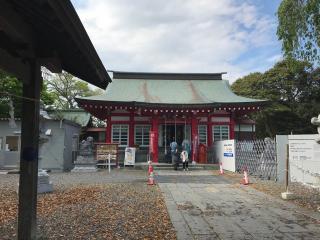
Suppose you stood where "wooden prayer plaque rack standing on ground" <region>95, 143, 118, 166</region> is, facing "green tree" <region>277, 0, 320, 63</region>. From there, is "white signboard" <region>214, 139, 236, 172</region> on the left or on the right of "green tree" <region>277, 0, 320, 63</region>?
left

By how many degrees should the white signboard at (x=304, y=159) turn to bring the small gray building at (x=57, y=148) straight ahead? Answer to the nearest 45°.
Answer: approximately 90° to its right

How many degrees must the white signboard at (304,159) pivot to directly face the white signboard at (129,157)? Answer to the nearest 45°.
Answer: approximately 135° to its right

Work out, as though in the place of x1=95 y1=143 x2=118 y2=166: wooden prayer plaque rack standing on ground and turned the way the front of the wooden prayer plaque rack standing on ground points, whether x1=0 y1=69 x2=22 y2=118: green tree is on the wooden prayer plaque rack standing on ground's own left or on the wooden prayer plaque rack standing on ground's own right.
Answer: on the wooden prayer plaque rack standing on ground's own right

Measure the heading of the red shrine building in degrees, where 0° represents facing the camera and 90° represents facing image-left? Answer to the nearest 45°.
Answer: approximately 0°
